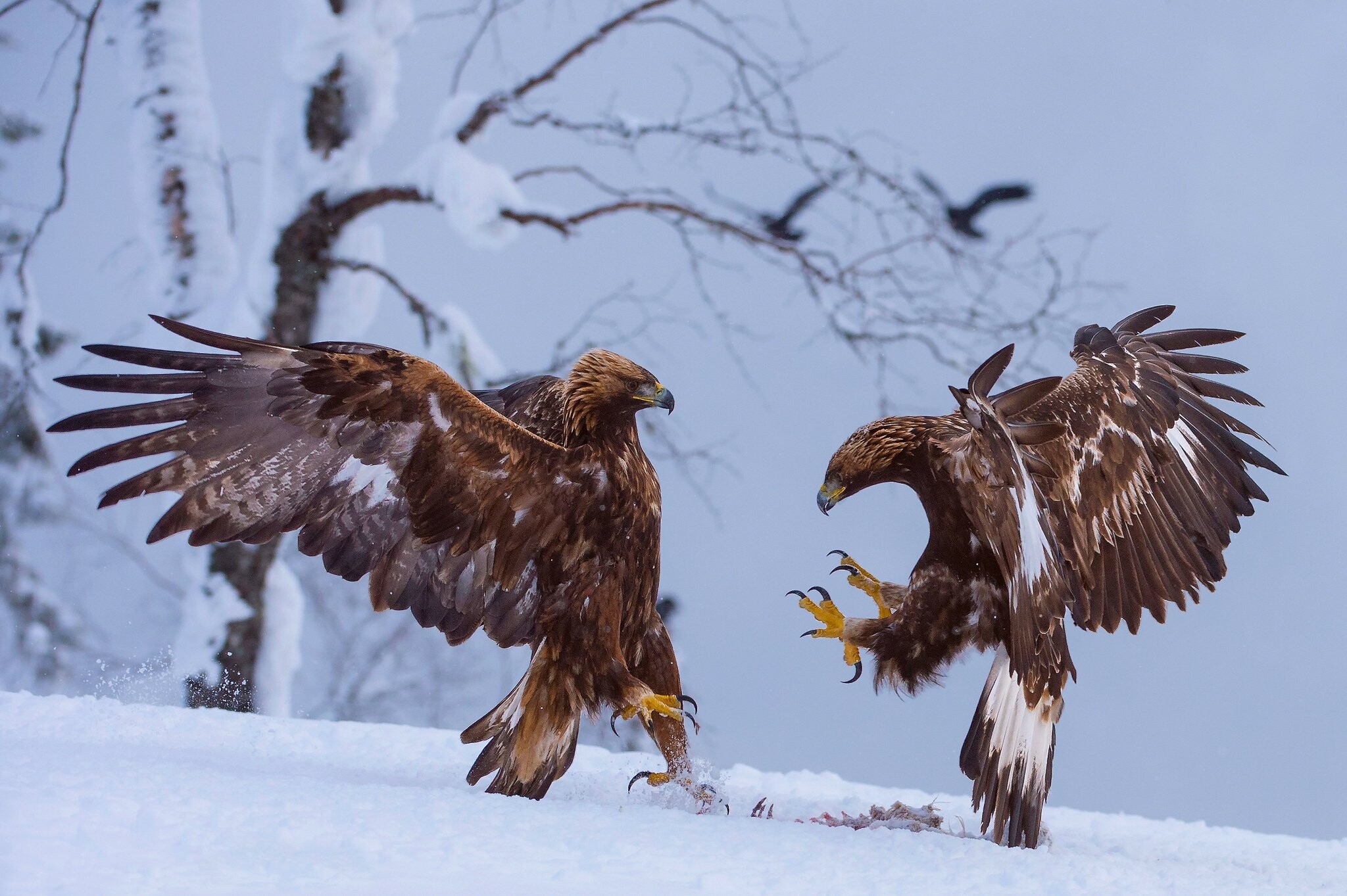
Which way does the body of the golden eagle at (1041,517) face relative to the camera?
to the viewer's left

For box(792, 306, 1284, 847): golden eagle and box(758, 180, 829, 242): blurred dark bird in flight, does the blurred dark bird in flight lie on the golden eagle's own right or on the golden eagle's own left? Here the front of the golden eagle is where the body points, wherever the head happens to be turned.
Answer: on the golden eagle's own right

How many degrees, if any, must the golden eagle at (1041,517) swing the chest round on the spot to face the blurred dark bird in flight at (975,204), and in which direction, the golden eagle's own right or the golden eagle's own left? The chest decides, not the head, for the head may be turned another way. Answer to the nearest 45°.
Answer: approximately 90° to the golden eagle's own right

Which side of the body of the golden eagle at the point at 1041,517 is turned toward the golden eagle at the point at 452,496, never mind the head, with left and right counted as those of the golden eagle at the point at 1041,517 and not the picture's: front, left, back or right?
front

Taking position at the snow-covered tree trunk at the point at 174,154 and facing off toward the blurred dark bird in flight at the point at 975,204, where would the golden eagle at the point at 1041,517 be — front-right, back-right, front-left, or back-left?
front-right
